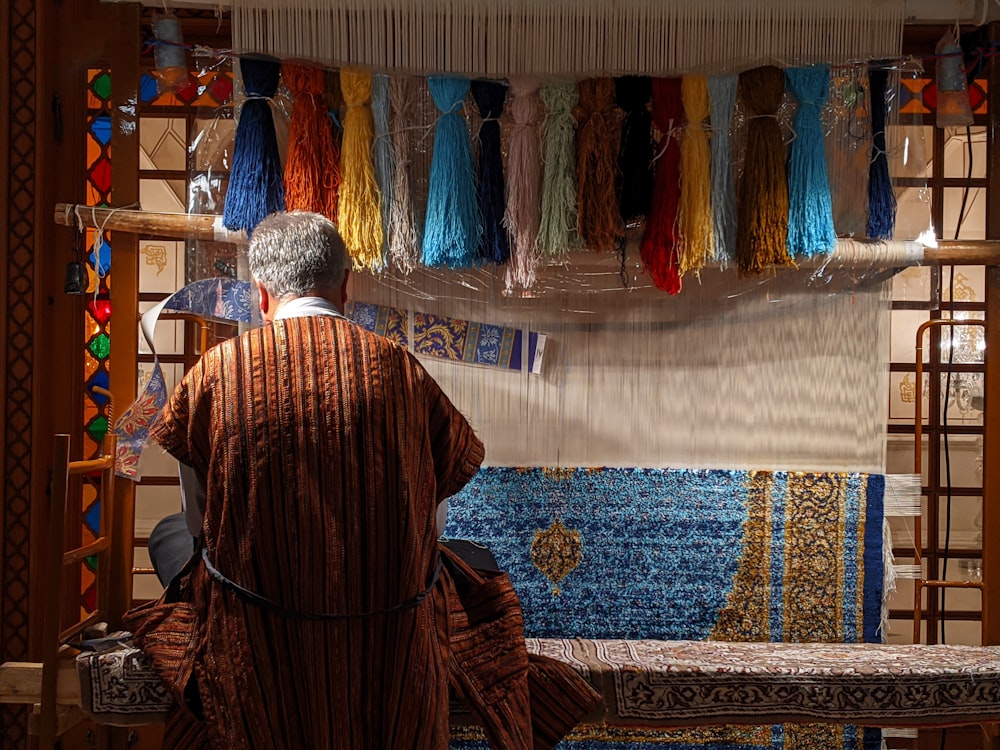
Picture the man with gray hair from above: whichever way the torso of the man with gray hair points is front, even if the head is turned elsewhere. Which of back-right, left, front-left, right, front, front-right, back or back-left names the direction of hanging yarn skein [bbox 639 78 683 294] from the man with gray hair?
front-right

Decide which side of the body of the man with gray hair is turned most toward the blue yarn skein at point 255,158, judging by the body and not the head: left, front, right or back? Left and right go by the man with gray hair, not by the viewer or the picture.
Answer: front

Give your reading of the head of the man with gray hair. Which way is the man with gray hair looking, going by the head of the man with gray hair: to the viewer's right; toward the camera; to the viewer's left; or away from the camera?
away from the camera

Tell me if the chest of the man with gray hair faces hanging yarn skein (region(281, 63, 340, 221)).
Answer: yes

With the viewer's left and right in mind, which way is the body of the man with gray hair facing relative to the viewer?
facing away from the viewer

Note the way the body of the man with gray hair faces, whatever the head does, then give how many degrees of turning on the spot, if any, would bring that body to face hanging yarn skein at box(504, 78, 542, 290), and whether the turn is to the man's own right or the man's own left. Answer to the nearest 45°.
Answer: approximately 45° to the man's own right

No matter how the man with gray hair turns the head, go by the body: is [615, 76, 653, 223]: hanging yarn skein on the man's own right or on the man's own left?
on the man's own right

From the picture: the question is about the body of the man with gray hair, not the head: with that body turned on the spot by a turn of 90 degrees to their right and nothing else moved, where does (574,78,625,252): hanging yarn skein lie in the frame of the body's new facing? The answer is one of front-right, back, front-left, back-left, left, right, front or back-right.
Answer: front-left

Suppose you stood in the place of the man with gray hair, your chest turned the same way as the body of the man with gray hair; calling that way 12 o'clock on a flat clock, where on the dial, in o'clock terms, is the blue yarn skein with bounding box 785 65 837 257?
The blue yarn skein is roughly at 2 o'clock from the man with gray hair.

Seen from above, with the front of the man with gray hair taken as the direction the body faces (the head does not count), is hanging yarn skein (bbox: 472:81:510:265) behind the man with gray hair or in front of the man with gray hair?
in front

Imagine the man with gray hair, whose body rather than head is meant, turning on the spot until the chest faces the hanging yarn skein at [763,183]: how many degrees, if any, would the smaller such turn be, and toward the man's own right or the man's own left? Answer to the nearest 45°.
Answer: approximately 45° to the man's own right

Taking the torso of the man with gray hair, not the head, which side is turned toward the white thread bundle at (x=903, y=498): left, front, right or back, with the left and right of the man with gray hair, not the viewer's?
right

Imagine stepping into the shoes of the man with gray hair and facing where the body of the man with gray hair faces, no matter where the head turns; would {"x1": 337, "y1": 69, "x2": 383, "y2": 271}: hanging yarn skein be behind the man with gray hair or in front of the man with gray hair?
in front
